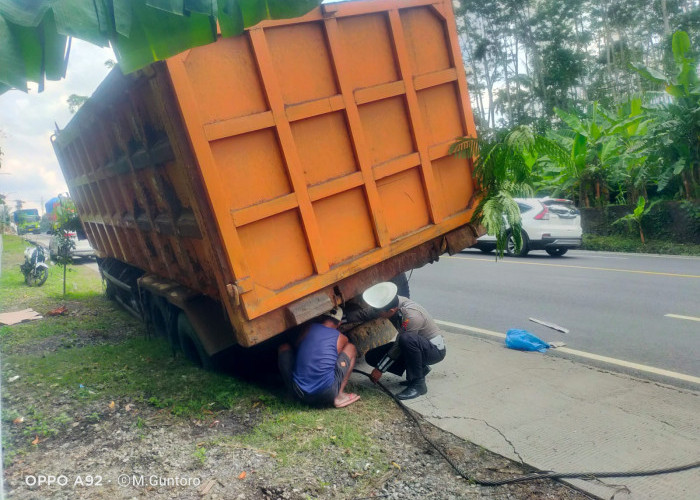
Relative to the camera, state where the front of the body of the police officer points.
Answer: to the viewer's left

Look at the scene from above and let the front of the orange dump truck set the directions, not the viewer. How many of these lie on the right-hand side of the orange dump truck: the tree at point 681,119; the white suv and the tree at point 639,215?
3

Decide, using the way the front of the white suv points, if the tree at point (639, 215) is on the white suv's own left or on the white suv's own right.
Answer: on the white suv's own right

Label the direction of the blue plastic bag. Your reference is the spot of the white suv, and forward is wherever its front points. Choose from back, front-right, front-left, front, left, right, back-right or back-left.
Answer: back-left

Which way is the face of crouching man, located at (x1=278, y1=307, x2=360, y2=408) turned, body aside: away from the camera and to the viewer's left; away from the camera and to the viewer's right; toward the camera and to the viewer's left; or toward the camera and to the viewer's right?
away from the camera and to the viewer's right

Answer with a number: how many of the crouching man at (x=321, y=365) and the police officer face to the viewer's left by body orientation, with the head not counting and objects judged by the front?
1

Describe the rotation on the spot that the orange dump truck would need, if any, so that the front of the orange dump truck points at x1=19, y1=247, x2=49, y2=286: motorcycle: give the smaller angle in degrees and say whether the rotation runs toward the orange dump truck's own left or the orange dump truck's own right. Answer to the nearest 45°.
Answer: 0° — it already faces it

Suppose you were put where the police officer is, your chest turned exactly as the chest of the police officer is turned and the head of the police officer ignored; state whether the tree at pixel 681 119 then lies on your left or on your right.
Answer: on your right
